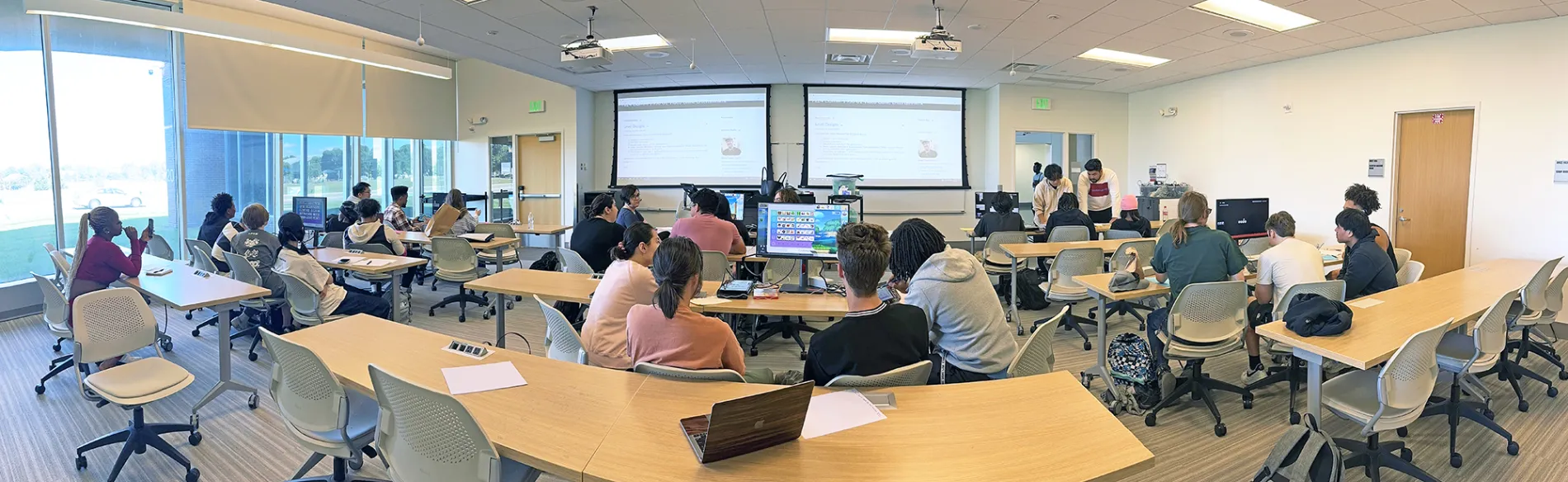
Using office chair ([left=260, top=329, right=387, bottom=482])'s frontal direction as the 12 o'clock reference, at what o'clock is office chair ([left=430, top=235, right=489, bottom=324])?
office chair ([left=430, top=235, right=489, bottom=324]) is roughly at 11 o'clock from office chair ([left=260, top=329, right=387, bottom=482]).

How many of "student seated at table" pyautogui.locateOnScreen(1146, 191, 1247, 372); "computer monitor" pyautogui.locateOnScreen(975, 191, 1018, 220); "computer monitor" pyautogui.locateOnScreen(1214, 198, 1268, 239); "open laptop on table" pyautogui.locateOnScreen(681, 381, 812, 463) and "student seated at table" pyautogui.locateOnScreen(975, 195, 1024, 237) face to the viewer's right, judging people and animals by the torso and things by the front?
0

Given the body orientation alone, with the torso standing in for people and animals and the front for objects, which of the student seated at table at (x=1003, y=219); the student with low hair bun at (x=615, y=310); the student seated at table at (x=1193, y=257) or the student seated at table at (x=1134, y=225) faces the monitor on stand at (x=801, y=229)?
the student with low hair bun

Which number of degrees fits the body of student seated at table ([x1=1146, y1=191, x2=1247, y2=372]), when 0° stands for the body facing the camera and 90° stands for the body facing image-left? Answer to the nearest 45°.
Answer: approximately 180°

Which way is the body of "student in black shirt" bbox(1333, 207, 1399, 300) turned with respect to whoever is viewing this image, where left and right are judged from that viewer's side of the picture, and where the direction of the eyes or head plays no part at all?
facing to the left of the viewer

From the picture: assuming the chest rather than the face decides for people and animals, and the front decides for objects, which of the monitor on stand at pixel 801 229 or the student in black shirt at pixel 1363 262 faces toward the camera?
the monitor on stand

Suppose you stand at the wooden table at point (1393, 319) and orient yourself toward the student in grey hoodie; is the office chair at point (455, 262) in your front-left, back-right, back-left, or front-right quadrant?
front-right

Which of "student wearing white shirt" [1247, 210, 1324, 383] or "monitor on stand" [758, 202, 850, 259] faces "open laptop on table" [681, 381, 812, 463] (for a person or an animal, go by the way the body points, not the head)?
the monitor on stand

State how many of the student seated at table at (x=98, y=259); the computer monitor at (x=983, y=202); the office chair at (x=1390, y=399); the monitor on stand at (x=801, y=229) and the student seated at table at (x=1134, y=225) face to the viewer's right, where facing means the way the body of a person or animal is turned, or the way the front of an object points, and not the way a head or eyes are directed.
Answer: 1

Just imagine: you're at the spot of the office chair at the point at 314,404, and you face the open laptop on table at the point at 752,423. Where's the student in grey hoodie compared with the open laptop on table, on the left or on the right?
left

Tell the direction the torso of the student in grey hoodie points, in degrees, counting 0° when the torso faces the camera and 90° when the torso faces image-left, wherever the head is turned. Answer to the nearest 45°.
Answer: approximately 135°

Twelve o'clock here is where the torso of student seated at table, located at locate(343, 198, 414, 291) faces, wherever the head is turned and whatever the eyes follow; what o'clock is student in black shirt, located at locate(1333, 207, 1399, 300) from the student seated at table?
The student in black shirt is roughly at 3 o'clock from the student seated at table.

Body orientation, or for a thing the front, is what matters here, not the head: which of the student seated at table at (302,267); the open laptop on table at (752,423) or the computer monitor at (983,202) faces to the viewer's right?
the student seated at table

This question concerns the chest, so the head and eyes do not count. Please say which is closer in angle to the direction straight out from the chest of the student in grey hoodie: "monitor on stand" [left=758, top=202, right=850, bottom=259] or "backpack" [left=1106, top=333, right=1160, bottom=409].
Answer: the monitor on stand
